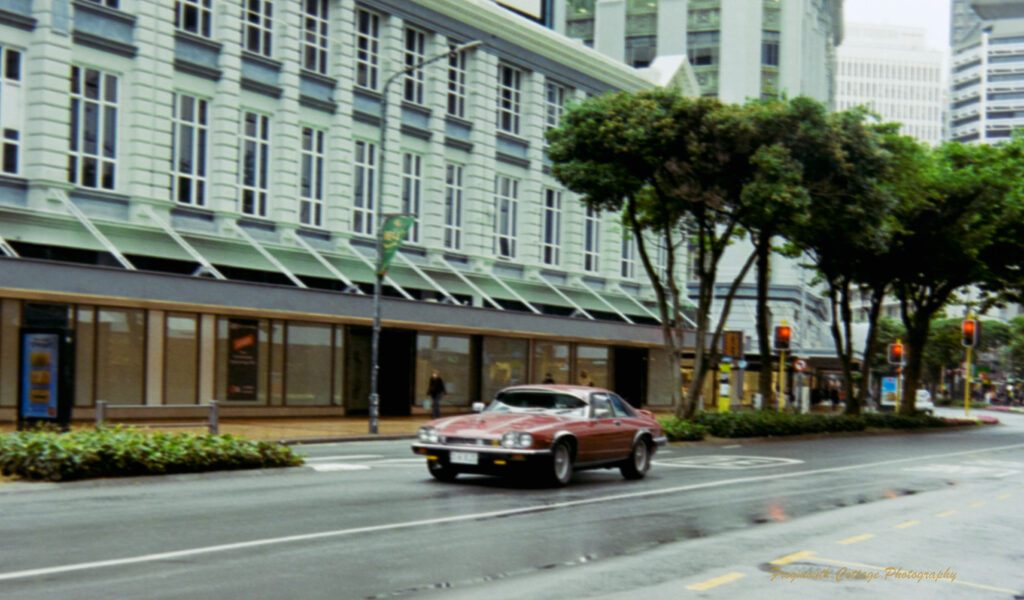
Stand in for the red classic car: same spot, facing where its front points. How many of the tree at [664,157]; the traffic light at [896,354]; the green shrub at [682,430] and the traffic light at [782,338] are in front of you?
0

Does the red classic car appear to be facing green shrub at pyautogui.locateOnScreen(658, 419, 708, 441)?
no

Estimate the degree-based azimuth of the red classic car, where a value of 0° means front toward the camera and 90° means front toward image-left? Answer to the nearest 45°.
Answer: approximately 45°

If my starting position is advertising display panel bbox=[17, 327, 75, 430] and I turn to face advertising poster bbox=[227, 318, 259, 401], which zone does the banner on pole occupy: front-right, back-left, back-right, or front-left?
front-right

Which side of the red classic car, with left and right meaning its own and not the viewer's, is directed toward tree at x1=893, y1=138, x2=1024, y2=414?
back

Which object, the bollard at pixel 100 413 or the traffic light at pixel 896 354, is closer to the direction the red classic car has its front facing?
the bollard

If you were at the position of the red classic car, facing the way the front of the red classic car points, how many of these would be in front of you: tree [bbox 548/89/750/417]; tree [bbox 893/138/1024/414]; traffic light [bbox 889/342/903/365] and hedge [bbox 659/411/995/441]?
0

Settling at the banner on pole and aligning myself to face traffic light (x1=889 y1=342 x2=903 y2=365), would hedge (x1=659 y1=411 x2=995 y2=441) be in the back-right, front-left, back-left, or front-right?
front-right

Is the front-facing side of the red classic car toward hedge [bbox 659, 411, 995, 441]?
no

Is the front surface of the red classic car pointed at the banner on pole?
no

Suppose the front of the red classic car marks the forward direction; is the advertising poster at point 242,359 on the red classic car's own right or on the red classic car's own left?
on the red classic car's own right

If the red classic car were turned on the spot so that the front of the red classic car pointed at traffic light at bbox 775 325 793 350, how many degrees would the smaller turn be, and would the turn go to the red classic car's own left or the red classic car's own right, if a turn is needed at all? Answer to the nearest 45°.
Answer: approximately 135° to the red classic car's own right

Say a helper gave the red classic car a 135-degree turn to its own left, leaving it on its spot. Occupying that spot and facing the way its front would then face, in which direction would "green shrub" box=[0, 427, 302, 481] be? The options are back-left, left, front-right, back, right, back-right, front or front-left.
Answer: back
